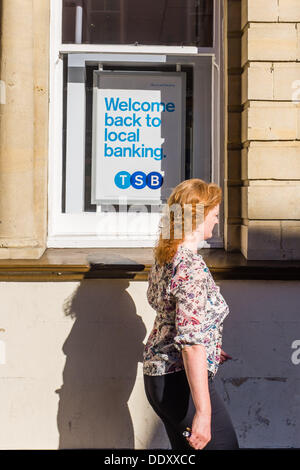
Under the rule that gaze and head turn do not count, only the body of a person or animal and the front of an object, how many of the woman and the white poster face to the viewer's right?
1

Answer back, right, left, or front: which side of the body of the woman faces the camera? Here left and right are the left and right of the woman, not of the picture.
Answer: right

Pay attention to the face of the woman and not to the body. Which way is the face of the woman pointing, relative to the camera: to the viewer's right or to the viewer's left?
to the viewer's right

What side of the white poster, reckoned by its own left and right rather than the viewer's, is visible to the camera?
front

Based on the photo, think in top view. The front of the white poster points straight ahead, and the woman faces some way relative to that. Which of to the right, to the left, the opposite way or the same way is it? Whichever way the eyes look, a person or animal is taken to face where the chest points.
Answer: to the left

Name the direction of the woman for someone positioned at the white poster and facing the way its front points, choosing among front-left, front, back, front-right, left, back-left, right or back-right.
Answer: front

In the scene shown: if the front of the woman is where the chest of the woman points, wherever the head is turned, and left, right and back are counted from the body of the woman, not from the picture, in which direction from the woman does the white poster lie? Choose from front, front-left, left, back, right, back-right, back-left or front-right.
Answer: left

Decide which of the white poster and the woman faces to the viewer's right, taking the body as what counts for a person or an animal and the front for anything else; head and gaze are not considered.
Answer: the woman
